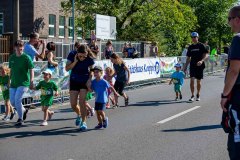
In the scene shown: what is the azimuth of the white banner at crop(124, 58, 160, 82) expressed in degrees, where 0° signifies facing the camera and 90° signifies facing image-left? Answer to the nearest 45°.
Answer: approximately 315°

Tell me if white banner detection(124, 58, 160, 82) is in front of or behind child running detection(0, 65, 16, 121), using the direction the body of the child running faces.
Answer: behind

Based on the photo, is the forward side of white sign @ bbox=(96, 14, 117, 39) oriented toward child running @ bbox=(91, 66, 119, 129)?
yes

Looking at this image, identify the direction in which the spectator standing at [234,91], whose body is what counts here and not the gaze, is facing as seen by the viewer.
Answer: to the viewer's left

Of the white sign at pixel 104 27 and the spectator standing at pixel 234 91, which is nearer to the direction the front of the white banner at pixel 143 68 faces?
the spectator standing

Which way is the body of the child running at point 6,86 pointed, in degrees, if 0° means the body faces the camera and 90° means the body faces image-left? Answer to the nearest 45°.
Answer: approximately 45°

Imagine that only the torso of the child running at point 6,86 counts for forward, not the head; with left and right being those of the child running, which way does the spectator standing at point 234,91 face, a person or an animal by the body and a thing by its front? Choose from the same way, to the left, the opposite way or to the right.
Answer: to the right

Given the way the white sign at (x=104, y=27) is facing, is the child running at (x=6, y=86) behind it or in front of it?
in front

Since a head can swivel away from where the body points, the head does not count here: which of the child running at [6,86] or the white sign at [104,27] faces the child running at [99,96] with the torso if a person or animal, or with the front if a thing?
the white sign

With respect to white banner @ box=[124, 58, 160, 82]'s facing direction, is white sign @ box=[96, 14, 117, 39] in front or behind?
behind
